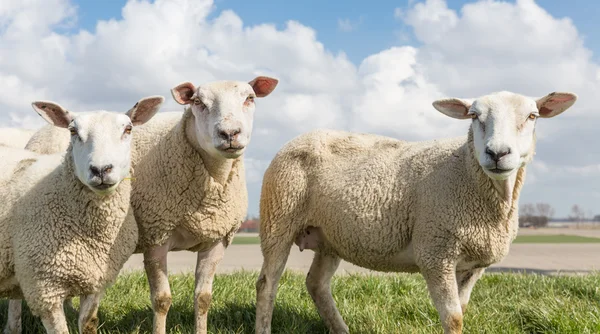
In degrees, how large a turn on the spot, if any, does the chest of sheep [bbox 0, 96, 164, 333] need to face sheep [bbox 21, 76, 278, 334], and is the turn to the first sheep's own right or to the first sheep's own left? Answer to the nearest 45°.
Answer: approximately 45° to the first sheep's own left

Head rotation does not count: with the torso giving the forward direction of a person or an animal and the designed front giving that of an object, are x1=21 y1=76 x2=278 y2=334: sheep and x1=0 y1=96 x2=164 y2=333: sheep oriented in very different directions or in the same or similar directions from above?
same or similar directions

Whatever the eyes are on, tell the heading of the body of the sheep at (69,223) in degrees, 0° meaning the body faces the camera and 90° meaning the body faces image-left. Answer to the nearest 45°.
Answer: approximately 315°

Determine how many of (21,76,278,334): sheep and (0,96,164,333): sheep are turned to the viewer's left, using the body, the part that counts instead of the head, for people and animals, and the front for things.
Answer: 0

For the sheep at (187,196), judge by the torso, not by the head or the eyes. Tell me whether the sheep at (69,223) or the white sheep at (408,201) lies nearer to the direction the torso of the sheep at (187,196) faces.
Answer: the white sheep
